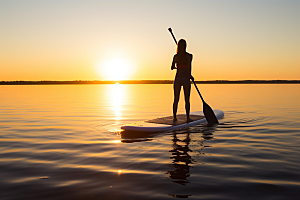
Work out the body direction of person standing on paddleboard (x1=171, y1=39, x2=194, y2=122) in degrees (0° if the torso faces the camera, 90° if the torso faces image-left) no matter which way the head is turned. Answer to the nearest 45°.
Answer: approximately 180°
